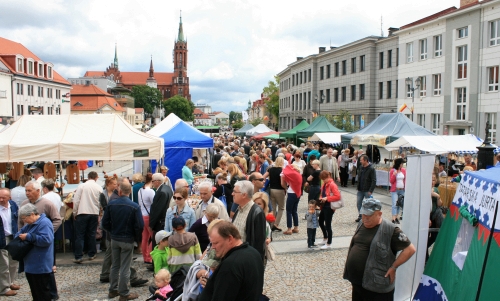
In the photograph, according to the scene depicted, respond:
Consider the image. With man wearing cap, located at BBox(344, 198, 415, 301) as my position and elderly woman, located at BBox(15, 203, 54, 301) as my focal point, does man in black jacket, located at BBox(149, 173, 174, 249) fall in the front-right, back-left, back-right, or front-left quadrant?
front-right

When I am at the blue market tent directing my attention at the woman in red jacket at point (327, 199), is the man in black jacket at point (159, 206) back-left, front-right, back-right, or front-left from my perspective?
front-right

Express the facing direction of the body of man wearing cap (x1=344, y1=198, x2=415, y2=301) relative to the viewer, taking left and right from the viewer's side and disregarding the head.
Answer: facing the viewer and to the left of the viewer

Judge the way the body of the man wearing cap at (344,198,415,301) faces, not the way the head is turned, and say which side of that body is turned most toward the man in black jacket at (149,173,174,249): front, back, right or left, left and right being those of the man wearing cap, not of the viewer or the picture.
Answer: right

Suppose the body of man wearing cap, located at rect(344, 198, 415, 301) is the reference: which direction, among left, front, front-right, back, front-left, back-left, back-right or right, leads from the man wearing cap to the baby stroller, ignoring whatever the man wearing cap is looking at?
front-right

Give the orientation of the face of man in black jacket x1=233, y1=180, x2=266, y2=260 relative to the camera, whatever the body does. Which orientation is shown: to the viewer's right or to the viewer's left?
to the viewer's left
